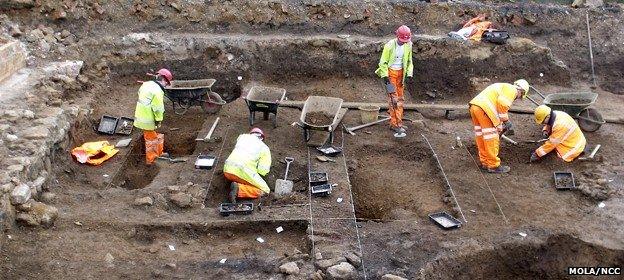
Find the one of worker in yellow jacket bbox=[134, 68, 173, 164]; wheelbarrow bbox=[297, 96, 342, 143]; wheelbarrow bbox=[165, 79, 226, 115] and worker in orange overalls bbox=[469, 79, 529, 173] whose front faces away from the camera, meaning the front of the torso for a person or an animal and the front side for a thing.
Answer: wheelbarrow bbox=[297, 96, 342, 143]

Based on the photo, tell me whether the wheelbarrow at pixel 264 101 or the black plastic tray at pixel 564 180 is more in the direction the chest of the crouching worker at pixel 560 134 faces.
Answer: the wheelbarrow

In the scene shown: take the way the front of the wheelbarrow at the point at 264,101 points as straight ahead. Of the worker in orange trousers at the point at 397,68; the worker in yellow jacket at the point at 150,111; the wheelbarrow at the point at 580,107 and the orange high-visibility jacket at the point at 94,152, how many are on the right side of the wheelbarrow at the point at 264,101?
2

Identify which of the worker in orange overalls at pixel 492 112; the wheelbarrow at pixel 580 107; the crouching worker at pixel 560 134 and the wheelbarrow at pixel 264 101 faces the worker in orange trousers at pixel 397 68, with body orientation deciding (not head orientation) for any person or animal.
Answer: the crouching worker

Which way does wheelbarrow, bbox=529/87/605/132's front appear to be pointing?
to the viewer's right

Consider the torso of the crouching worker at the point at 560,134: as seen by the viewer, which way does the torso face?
to the viewer's left

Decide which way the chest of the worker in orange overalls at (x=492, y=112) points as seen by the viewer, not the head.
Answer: to the viewer's right

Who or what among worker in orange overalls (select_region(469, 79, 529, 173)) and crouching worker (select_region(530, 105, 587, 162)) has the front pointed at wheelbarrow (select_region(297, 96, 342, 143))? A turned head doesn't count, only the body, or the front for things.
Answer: the crouching worker

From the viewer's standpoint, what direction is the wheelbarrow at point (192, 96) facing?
to the viewer's right

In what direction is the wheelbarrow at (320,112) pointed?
away from the camera

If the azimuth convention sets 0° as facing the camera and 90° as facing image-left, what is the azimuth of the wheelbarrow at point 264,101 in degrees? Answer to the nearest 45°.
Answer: approximately 180°

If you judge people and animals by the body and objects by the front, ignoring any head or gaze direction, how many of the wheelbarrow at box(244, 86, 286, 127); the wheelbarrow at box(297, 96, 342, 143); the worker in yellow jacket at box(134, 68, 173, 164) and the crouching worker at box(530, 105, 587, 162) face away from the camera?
2

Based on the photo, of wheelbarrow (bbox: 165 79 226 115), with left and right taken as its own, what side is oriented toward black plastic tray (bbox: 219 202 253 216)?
right

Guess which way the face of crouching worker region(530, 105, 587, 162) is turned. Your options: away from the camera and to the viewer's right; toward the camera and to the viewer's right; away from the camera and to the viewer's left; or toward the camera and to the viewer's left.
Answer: toward the camera and to the viewer's left

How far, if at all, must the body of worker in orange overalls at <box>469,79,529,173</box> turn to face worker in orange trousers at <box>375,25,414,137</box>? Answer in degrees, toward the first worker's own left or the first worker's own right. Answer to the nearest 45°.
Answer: approximately 135° to the first worker's own left

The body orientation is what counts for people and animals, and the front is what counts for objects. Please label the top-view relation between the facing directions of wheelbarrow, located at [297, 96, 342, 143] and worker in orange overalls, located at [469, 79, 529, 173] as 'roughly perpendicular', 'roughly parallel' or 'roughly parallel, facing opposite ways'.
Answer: roughly perpendicular

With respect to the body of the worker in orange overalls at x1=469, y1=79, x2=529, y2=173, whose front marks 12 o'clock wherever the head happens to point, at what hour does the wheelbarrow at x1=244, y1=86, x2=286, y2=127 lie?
The wheelbarrow is roughly at 6 o'clock from the worker in orange overalls.

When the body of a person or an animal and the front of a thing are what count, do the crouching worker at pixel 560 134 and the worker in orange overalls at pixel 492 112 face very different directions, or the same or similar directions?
very different directions
